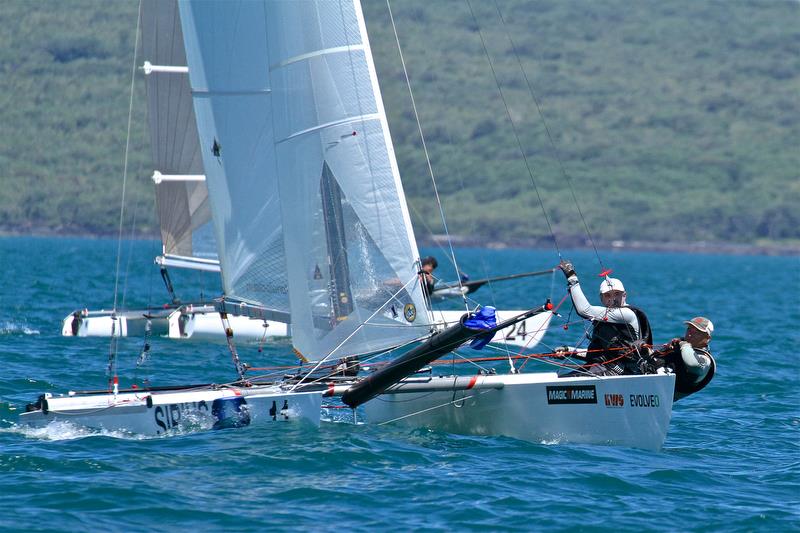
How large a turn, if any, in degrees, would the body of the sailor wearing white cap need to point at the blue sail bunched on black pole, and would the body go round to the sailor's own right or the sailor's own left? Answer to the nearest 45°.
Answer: approximately 45° to the sailor's own right

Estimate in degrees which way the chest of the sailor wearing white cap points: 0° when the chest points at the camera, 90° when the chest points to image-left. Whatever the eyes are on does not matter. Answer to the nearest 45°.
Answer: approximately 0°

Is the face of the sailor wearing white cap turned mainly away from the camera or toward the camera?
toward the camera

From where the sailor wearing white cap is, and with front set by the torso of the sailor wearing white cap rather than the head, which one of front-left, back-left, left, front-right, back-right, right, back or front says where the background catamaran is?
back-right

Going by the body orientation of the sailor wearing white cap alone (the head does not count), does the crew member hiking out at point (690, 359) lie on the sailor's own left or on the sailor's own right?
on the sailor's own left
